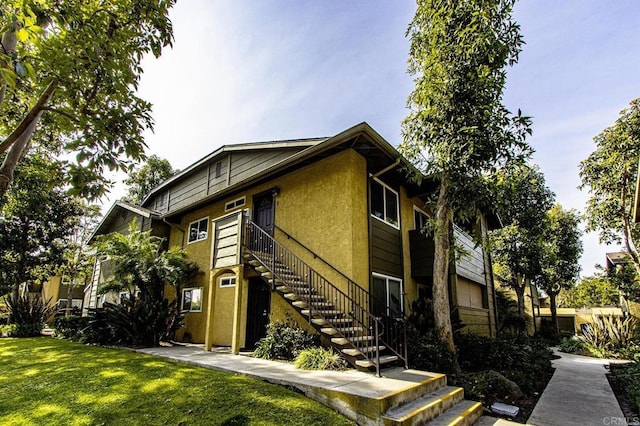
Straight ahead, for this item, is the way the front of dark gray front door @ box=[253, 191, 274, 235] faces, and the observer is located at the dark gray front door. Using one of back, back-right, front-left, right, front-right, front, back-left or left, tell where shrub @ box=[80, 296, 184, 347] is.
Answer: front-right

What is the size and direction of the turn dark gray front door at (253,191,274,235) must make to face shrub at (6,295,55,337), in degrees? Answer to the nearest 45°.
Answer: approximately 90° to its right

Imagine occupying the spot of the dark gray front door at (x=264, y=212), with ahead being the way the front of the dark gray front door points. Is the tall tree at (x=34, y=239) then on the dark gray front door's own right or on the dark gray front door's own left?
on the dark gray front door's own right

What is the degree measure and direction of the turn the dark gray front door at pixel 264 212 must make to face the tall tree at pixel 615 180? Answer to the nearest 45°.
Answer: approximately 135° to its left

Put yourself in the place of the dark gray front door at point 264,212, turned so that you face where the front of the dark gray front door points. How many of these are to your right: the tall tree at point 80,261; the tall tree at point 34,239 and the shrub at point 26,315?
3

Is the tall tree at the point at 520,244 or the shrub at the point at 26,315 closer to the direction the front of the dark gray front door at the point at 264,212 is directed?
the shrub

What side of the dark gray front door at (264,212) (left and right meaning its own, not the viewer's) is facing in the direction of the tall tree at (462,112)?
left

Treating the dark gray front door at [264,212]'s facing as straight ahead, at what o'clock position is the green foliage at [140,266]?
The green foliage is roughly at 2 o'clock from the dark gray front door.

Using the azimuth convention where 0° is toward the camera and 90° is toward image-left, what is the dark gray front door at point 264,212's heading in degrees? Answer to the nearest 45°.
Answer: approximately 45°

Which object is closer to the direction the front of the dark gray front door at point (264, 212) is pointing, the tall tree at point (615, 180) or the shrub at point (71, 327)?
the shrub

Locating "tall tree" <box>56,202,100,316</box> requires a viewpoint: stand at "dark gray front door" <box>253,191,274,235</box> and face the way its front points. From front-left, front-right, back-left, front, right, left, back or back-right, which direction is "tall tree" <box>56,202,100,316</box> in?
right

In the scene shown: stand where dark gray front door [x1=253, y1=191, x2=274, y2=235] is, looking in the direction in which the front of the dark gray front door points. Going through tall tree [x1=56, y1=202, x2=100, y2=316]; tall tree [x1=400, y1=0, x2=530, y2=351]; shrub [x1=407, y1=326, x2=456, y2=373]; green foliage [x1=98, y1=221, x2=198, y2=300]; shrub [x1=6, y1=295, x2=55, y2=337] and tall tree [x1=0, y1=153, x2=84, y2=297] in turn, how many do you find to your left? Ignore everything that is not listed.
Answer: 2

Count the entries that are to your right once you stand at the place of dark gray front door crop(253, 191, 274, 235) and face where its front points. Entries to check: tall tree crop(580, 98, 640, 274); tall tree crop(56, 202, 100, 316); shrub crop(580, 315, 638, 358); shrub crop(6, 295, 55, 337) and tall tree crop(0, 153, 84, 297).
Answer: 3
